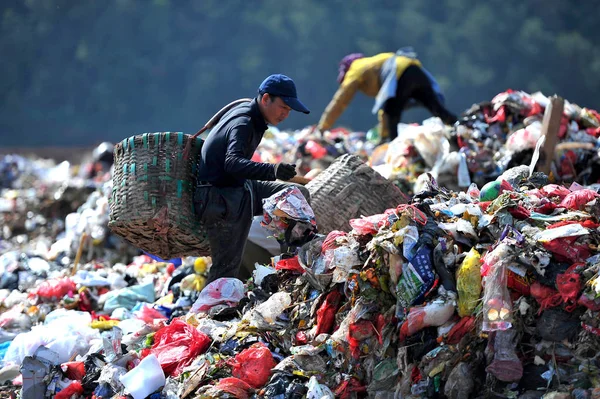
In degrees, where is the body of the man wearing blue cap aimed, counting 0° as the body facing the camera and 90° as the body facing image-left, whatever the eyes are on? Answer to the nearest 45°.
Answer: approximately 270°

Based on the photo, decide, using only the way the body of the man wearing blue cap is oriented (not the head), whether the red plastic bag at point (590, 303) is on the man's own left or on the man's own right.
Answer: on the man's own right

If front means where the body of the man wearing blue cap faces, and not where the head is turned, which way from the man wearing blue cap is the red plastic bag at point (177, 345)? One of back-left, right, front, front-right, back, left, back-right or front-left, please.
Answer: back-right

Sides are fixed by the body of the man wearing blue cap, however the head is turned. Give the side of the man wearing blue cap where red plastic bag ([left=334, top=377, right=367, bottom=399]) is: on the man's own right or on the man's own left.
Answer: on the man's own right

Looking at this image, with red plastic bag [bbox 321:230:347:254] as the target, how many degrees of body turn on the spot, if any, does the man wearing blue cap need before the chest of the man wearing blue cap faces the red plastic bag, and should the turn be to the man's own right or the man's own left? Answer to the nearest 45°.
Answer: approximately 45° to the man's own right

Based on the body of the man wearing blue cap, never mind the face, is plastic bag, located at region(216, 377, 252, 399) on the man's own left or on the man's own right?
on the man's own right

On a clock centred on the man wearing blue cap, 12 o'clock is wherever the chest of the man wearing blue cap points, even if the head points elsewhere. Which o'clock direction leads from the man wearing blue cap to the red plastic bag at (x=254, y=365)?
The red plastic bag is roughly at 3 o'clock from the man wearing blue cap.

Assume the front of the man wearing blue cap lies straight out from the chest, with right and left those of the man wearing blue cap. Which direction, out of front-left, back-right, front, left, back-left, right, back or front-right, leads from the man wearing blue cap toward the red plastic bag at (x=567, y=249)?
front-right

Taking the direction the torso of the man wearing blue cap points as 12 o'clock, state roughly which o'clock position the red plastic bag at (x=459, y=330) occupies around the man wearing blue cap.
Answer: The red plastic bag is roughly at 2 o'clock from the man wearing blue cap.

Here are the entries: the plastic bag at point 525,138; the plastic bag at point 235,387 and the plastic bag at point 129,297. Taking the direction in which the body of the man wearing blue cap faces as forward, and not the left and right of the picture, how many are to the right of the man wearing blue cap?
1
